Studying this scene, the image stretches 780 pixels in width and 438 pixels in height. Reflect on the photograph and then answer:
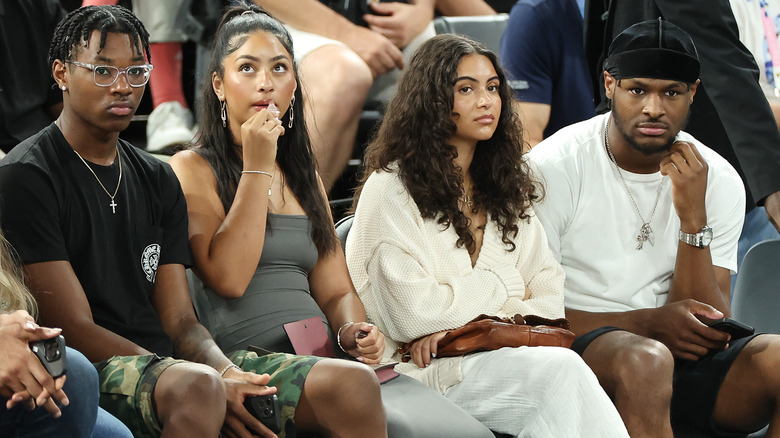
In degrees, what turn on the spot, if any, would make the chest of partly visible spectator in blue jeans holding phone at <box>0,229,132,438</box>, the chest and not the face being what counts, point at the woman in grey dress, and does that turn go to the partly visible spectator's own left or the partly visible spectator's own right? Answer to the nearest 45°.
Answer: approximately 90° to the partly visible spectator's own left

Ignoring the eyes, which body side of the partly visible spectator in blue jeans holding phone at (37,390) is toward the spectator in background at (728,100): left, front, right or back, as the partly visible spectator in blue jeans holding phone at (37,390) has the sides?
left

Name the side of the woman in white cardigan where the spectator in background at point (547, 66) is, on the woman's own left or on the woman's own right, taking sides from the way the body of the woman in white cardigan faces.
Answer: on the woman's own left

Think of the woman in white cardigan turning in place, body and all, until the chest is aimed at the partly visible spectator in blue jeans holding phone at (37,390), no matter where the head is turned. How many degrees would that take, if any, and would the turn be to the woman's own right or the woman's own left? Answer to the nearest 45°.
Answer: approximately 90° to the woman's own right

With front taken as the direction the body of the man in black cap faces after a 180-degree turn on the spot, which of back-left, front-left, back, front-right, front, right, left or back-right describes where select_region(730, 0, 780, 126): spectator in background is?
front

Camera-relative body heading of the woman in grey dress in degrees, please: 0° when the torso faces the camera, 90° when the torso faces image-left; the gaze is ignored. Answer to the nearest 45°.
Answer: approximately 315°

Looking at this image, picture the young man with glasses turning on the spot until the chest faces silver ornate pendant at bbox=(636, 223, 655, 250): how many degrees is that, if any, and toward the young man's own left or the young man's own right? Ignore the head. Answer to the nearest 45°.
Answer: approximately 45° to the young man's own left

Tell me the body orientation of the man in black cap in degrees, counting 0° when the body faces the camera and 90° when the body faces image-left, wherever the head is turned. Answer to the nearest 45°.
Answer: approximately 0°
